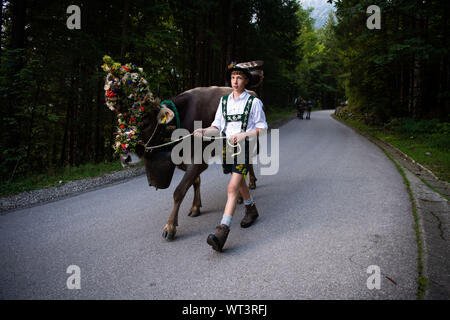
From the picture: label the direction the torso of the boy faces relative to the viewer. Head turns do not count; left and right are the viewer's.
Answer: facing the viewer and to the left of the viewer
